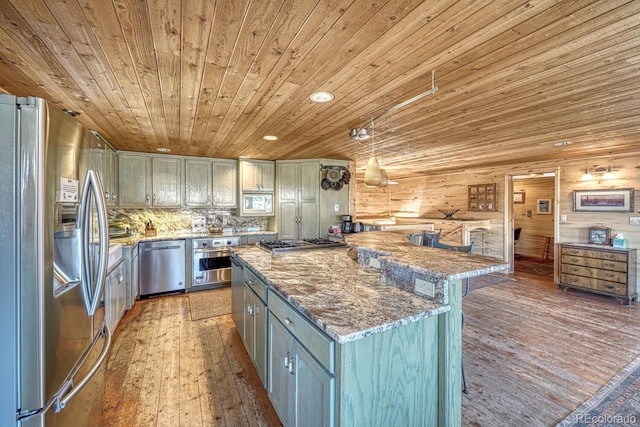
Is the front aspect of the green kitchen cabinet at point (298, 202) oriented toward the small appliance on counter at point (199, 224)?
no

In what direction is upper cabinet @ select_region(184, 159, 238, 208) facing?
toward the camera

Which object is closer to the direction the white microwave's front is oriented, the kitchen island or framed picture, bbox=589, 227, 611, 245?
the kitchen island

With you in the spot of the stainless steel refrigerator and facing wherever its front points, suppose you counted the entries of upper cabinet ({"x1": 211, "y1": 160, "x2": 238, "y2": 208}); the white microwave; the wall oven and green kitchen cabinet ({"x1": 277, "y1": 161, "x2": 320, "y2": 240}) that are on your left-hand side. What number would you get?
4

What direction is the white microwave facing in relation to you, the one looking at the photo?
facing the viewer

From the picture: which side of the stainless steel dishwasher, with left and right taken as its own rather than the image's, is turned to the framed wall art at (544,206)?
left

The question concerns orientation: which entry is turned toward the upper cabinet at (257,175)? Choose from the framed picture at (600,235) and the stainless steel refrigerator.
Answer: the framed picture

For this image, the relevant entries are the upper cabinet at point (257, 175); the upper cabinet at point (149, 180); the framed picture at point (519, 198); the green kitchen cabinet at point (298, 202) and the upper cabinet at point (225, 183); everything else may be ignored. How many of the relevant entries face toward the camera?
5

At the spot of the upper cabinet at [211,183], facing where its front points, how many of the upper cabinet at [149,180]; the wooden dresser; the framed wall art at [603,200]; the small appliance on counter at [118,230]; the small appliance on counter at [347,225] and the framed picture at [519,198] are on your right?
2

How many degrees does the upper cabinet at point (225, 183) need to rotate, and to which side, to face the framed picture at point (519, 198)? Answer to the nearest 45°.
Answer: approximately 90° to its left

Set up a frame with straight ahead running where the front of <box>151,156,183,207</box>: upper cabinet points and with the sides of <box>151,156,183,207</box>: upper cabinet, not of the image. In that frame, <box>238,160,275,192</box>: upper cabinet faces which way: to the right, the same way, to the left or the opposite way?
the same way

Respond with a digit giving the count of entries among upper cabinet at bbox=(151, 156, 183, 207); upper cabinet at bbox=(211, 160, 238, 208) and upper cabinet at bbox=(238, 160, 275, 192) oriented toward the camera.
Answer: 3

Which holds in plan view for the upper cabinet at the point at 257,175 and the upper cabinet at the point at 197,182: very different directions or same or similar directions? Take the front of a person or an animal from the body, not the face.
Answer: same or similar directions

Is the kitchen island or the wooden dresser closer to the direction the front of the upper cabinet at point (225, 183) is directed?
the kitchen island

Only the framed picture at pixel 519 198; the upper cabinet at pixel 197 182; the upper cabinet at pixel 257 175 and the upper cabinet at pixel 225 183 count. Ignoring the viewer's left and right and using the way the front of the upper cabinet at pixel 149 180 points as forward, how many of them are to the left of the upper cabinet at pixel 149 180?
4

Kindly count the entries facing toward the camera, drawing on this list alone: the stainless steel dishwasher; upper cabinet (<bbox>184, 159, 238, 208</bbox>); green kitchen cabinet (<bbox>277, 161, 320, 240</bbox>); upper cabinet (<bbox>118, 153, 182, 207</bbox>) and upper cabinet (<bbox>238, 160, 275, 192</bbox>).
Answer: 5

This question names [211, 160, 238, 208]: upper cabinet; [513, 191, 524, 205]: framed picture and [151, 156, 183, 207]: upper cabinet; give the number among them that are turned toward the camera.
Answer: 3

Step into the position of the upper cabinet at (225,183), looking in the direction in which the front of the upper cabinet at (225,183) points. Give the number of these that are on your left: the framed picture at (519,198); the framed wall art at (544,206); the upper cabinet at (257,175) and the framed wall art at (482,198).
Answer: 4

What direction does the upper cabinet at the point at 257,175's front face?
toward the camera

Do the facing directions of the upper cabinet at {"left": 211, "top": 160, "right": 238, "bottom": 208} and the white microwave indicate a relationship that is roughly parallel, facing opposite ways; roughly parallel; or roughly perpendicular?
roughly parallel

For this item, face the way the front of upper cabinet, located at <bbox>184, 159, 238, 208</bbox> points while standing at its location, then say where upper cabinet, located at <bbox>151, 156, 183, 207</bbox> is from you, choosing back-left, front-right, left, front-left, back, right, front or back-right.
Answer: right

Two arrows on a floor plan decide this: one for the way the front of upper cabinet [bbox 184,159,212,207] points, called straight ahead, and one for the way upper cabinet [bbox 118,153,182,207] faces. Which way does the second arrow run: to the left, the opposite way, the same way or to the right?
the same way
